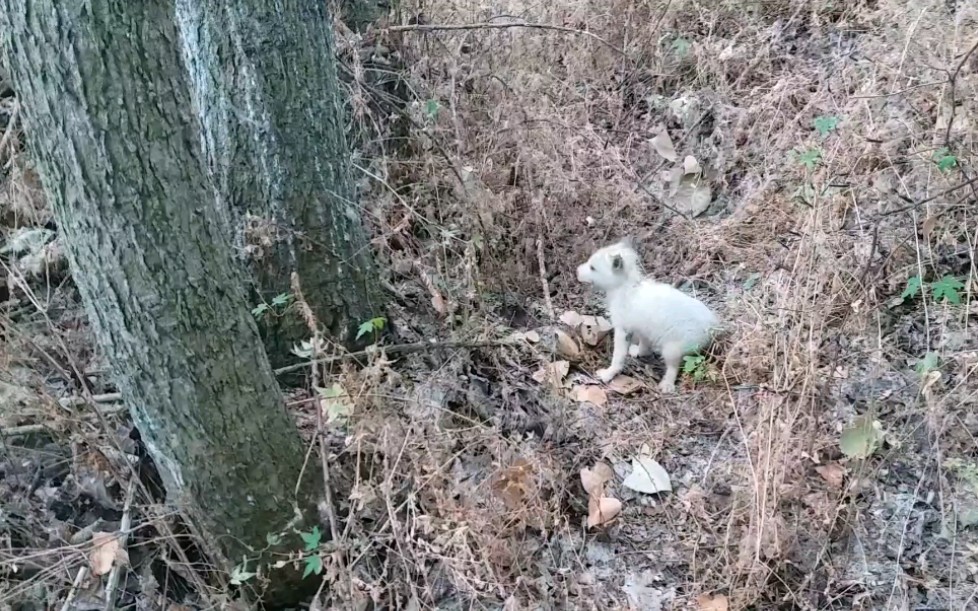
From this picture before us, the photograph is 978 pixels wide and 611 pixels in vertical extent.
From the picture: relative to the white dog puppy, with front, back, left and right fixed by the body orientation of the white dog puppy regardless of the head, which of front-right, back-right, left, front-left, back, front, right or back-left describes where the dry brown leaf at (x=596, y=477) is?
left

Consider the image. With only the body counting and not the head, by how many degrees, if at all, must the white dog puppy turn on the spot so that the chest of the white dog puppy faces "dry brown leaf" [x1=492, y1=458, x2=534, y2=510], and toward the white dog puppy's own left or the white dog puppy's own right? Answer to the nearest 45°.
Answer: approximately 90° to the white dog puppy's own left

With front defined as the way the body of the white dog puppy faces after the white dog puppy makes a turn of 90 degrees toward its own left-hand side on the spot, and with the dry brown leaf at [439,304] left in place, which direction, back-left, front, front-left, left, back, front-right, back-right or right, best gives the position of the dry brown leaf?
right

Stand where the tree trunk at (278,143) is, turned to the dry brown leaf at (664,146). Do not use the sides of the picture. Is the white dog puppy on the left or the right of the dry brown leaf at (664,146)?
right

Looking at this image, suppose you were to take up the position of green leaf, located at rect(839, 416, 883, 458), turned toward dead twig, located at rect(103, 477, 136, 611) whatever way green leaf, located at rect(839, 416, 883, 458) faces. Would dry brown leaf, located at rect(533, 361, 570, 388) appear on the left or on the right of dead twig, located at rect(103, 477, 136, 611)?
right

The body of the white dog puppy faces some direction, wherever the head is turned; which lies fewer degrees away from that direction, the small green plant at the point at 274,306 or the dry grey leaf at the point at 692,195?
the small green plant

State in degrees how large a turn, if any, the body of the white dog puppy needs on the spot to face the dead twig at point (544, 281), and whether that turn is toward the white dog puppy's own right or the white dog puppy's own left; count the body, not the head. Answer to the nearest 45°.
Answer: approximately 45° to the white dog puppy's own right

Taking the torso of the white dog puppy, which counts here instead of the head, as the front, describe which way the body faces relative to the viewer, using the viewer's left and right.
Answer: facing to the left of the viewer

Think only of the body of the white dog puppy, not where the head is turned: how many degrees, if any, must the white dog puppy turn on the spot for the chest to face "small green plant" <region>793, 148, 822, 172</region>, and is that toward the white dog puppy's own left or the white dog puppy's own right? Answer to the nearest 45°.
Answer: approximately 135° to the white dog puppy's own right

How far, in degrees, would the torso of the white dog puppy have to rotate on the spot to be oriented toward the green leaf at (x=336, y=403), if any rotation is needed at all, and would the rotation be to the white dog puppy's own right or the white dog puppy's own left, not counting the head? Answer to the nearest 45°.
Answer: approximately 45° to the white dog puppy's own left

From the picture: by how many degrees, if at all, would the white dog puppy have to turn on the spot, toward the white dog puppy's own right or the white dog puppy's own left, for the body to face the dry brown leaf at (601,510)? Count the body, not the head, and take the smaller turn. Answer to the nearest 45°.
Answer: approximately 90° to the white dog puppy's own left

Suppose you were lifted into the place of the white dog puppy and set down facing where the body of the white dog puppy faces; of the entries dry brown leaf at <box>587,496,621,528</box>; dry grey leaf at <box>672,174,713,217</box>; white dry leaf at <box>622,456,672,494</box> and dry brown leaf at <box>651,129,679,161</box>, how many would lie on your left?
2

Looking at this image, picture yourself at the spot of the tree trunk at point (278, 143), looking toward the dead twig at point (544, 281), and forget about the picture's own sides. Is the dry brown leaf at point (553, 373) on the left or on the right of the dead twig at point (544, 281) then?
right

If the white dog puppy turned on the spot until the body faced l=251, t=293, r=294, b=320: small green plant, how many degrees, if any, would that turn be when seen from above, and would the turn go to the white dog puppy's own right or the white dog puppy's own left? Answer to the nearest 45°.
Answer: approximately 45° to the white dog puppy's own left
